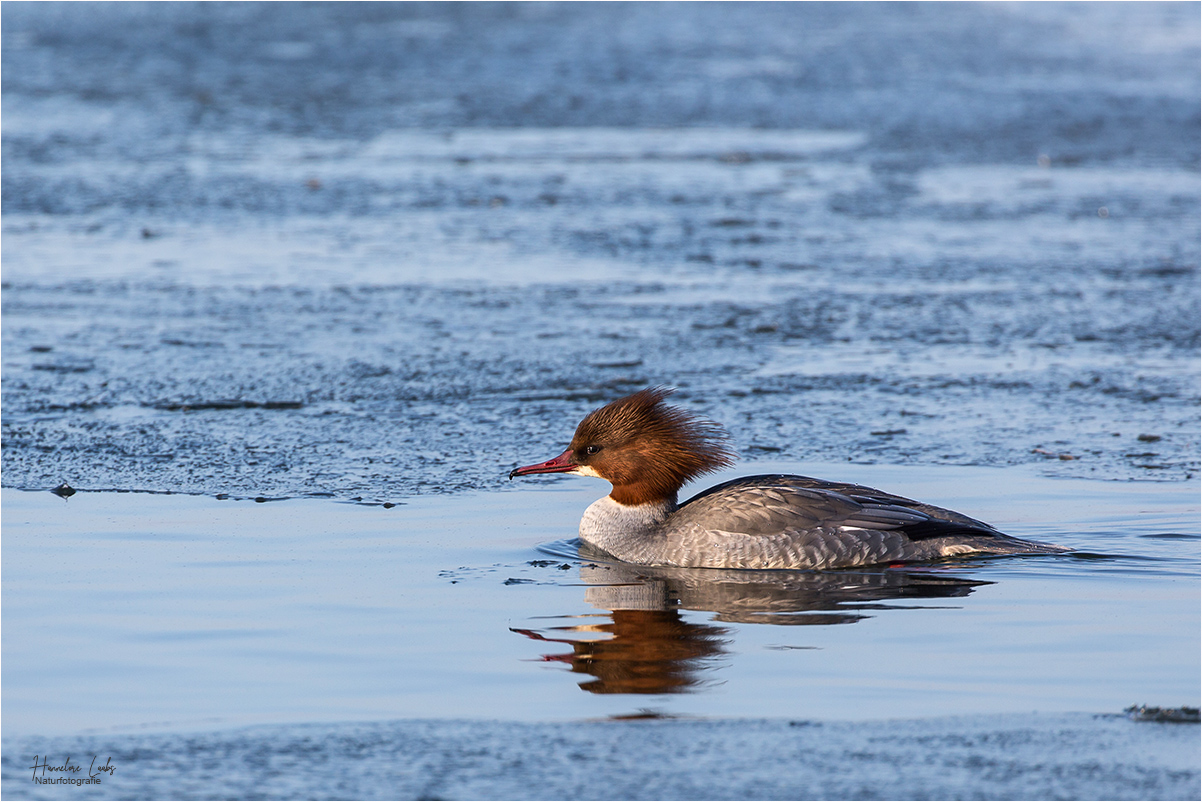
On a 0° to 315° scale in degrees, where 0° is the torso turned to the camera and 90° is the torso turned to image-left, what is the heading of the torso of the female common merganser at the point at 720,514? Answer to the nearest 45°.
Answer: approximately 90°

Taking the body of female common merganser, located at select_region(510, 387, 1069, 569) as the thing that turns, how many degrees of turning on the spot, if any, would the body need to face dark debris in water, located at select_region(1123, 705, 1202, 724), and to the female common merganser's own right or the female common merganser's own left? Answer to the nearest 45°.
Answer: approximately 135° to the female common merganser's own left
